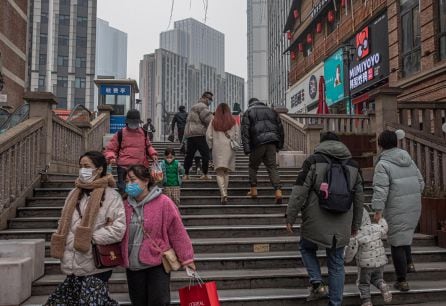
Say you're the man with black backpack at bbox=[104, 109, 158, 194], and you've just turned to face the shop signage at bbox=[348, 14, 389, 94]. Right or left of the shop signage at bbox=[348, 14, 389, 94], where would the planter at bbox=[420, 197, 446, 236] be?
right

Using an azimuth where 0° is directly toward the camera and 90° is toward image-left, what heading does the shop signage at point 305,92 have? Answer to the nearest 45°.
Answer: approximately 45°

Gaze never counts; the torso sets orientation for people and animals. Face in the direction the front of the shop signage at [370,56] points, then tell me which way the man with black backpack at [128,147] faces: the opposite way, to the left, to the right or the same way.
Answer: to the left

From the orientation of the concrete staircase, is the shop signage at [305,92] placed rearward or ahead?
rearward

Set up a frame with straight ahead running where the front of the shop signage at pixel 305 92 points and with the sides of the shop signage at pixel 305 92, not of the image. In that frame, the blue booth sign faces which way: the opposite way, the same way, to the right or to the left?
to the left

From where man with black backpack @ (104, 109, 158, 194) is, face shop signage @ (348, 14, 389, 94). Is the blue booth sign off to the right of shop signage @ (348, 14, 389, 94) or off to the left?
left

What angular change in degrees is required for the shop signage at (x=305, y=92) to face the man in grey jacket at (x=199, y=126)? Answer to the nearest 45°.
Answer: approximately 45° to its left
